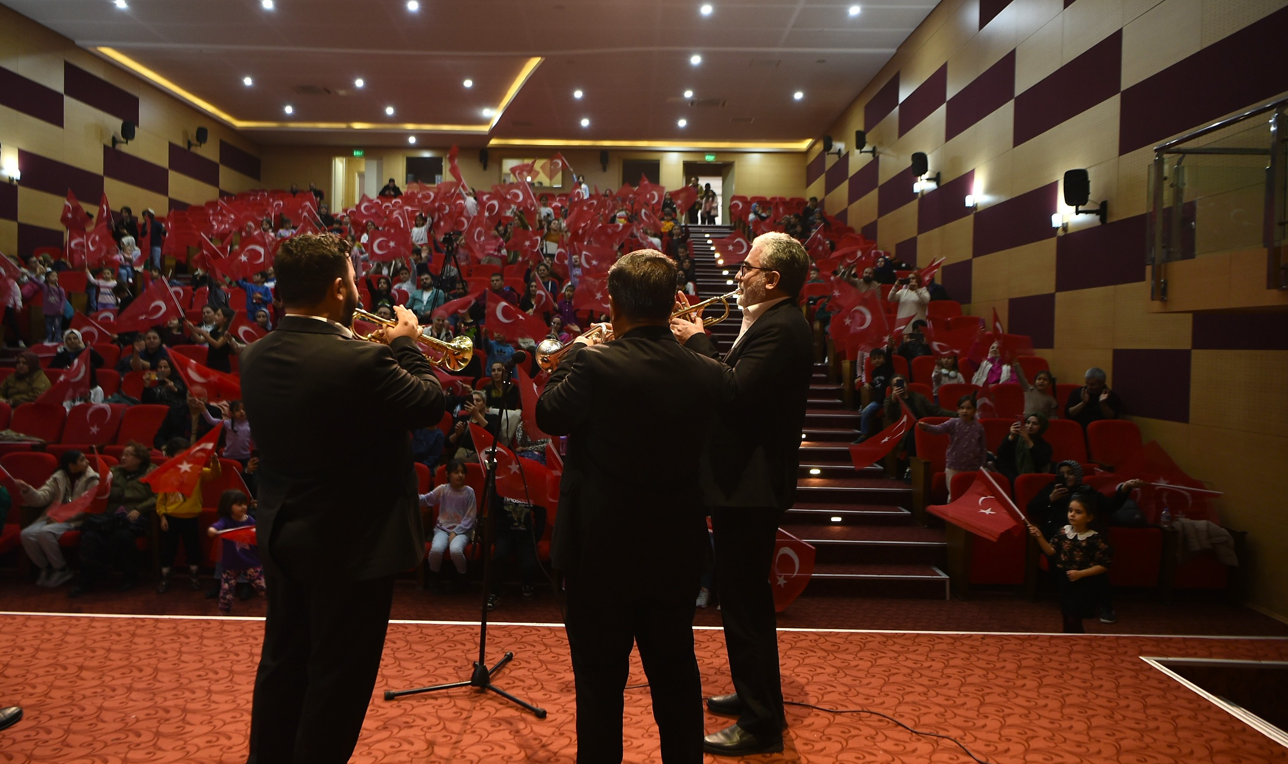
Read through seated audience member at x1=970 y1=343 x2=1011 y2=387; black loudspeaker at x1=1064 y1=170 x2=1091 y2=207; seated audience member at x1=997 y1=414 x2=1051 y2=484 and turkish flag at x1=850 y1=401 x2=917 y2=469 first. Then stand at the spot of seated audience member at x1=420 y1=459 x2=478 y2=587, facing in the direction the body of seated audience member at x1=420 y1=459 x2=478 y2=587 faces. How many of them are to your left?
4

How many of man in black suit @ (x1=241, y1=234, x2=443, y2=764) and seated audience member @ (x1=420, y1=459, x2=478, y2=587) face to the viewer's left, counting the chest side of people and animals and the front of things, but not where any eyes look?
0

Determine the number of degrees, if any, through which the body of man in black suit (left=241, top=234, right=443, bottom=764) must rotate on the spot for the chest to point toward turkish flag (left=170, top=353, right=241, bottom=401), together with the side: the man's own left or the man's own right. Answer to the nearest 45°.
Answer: approximately 45° to the man's own left

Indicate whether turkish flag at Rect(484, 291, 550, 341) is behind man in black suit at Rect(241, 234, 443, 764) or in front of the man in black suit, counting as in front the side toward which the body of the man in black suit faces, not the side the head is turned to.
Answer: in front

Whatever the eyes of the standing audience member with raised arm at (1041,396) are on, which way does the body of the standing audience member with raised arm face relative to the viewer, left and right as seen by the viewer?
facing the viewer and to the left of the viewer

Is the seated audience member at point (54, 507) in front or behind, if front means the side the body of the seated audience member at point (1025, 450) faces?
in front

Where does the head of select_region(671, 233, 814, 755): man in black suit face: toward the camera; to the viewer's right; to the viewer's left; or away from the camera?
to the viewer's left

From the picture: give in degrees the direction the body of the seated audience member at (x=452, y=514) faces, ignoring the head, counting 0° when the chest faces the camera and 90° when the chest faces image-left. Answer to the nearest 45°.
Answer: approximately 0°

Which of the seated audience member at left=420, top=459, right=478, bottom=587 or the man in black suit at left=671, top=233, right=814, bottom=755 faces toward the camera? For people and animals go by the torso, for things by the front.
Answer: the seated audience member

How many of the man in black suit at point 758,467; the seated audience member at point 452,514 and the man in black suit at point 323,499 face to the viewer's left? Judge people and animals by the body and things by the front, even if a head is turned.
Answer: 1

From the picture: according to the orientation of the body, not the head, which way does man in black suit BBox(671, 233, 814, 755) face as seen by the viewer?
to the viewer's left

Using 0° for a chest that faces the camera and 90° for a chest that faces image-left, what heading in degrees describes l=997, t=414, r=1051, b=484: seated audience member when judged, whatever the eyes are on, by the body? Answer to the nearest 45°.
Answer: approximately 45°

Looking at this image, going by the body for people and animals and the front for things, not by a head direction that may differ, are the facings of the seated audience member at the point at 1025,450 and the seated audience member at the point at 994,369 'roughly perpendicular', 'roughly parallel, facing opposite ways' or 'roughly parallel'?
roughly parallel

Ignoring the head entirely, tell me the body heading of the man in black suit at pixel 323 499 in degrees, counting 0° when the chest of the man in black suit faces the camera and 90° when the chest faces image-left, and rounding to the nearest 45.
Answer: approximately 225°
